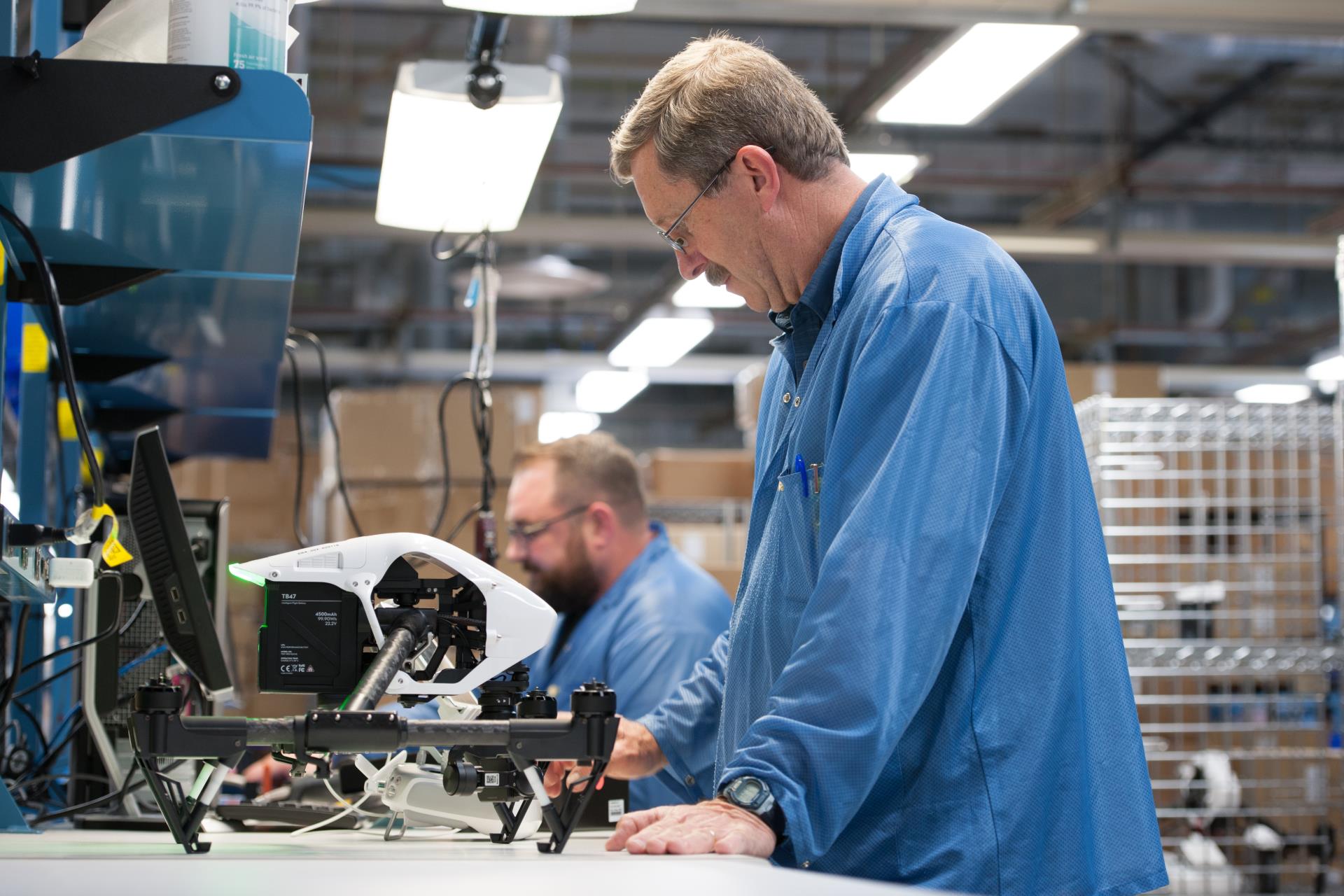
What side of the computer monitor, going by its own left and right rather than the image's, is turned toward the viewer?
right

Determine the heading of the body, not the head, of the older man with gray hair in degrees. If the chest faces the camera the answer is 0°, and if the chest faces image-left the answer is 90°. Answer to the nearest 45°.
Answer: approximately 90°

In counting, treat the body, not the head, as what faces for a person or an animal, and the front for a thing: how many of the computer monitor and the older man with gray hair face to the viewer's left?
1

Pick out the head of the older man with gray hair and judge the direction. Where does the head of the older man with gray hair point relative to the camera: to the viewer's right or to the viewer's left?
to the viewer's left

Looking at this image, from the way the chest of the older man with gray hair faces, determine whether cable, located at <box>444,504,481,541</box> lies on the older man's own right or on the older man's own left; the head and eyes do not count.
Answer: on the older man's own right

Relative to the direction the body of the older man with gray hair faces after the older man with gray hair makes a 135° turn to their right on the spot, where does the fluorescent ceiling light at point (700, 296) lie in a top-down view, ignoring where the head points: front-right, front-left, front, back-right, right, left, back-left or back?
front-left

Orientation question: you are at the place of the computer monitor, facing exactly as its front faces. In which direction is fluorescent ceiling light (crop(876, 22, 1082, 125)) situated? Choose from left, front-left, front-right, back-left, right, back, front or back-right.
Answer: front-left

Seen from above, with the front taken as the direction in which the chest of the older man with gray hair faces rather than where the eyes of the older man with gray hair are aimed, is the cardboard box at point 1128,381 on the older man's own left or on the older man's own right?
on the older man's own right
